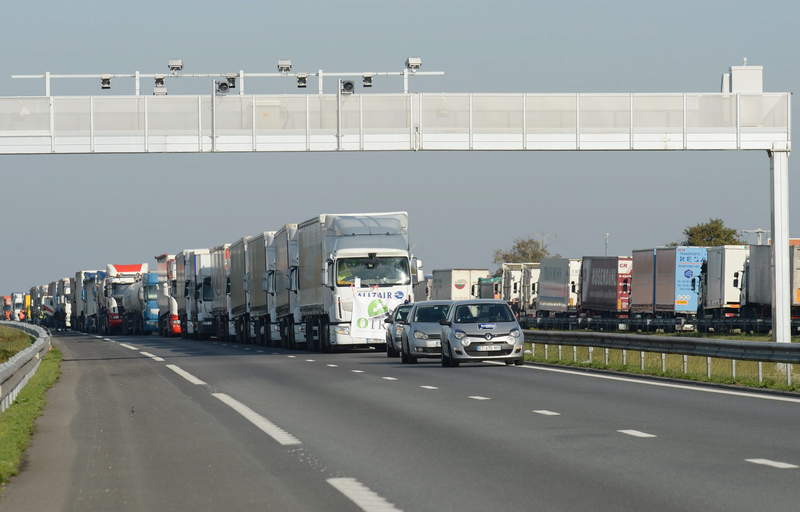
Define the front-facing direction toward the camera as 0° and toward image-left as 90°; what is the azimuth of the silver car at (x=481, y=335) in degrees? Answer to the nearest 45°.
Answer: approximately 0°

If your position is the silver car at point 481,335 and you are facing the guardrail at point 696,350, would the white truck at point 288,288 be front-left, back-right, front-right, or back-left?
back-left

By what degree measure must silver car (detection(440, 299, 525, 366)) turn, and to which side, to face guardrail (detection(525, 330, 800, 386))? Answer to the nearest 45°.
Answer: approximately 45° to its left

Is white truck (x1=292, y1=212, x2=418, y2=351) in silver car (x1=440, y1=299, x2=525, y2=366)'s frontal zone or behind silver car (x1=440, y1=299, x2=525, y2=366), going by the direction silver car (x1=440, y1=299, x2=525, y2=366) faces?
behind

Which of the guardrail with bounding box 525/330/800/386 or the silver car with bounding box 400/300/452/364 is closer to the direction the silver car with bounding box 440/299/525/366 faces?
the guardrail

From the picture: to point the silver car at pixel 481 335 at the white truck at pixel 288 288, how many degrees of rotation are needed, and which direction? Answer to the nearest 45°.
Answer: approximately 180°

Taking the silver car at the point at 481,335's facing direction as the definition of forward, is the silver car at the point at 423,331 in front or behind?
behind
